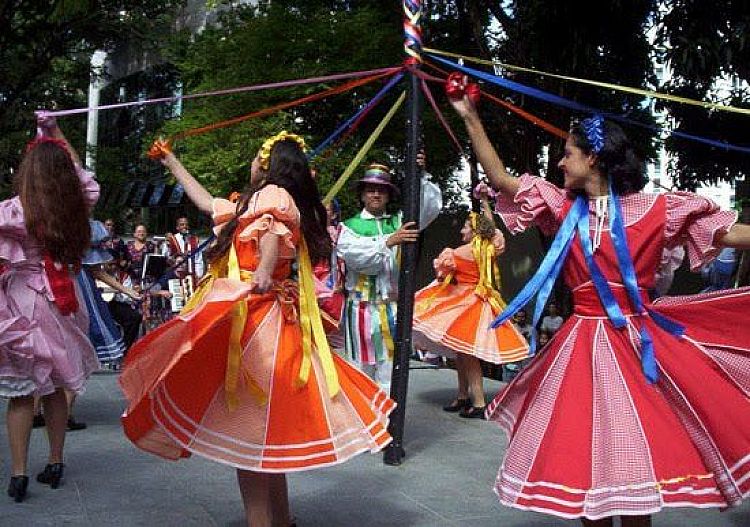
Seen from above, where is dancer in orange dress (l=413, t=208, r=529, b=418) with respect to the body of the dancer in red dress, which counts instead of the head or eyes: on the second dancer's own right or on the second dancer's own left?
on the second dancer's own right

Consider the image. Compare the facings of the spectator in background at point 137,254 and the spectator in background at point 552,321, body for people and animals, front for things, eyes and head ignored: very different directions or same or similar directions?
same or similar directions

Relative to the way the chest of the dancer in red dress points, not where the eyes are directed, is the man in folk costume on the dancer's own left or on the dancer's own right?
on the dancer's own right

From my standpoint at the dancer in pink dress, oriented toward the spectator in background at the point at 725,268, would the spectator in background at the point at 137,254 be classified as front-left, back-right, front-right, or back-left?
front-left

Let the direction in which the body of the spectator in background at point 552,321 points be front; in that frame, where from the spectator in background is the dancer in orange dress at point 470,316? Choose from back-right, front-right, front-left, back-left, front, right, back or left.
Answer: front

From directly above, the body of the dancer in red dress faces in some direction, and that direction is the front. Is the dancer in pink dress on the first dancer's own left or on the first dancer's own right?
on the first dancer's own right

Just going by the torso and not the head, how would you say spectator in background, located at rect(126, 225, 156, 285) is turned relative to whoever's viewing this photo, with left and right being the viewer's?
facing the viewer

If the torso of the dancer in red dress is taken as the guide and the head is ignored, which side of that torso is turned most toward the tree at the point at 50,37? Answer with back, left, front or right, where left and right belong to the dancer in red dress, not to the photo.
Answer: right

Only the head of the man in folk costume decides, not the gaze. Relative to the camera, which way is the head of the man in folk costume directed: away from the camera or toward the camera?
toward the camera

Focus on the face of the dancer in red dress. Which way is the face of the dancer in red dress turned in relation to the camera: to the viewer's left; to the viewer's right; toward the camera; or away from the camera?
to the viewer's left

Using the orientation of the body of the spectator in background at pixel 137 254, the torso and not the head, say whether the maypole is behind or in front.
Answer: in front

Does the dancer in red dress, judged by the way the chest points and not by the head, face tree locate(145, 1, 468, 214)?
no

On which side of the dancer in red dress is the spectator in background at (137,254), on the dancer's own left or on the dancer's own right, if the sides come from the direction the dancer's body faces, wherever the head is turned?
on the dancer's own right

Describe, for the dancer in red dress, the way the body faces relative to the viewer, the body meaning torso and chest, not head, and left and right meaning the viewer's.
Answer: facing the viewer and to the left of the viewer

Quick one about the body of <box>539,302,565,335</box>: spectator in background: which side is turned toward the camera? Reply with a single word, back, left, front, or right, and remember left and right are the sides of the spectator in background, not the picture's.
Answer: front

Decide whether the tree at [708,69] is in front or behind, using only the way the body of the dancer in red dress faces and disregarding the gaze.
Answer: behind

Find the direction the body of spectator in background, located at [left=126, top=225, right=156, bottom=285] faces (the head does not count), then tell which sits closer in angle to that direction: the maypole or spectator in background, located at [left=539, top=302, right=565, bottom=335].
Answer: the maypole
